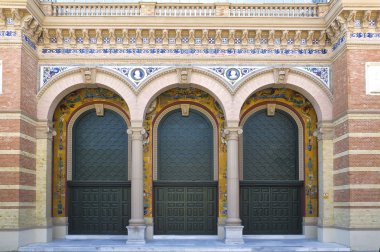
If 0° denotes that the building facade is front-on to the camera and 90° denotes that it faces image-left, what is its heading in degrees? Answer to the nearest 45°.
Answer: approximately 0°
